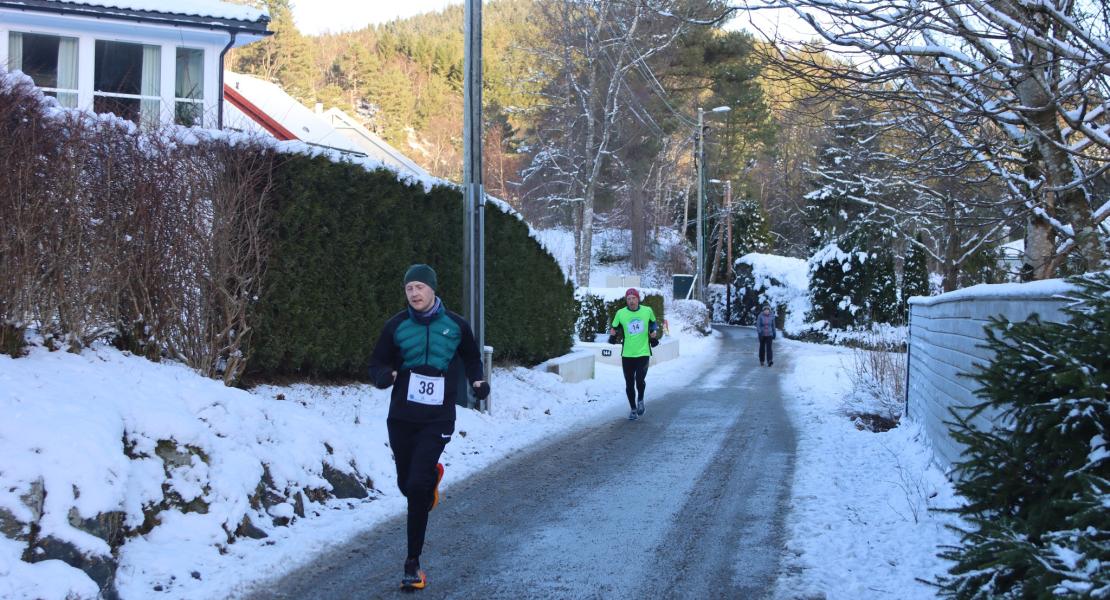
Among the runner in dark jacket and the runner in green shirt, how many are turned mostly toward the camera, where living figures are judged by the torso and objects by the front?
2

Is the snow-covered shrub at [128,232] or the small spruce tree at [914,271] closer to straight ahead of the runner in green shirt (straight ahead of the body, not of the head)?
the snow-covered shrub

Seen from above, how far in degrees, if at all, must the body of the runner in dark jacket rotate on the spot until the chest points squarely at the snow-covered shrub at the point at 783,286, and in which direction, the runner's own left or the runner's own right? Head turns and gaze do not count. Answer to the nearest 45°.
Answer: approximately 135° to the runner's own left

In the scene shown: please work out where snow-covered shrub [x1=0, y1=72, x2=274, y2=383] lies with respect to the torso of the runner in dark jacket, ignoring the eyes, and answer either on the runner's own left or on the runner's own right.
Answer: on the runner's own right

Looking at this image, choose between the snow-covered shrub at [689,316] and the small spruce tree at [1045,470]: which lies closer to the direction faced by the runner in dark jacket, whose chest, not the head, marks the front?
the small spruce tree

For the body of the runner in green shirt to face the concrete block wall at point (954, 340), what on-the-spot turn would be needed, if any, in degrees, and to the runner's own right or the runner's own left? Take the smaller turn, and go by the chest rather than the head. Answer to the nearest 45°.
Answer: approximately 45° to the runner's own left

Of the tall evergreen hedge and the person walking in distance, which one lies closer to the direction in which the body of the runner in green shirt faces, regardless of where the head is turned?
the tall evergreen hedge

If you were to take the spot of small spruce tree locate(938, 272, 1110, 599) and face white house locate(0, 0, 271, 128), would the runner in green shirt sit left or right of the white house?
right

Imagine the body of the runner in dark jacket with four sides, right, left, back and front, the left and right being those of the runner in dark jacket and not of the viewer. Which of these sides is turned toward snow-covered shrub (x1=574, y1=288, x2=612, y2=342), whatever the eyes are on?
back

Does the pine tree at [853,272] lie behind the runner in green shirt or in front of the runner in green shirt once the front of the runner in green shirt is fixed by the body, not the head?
behind

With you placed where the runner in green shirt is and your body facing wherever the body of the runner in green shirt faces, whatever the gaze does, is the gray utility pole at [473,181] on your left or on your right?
on your right

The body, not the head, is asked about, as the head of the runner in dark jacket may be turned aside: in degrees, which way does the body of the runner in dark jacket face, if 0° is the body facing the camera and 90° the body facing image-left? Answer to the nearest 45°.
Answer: approximately 0°

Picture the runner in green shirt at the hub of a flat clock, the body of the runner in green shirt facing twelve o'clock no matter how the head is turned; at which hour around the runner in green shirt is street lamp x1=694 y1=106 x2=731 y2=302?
The street lamp is roughly at 6 o'clock from the runner in green shirt.
